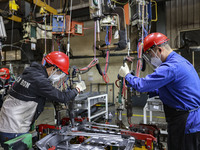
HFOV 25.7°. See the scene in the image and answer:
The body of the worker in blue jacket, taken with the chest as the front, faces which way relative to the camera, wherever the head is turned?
to the viewer's left
